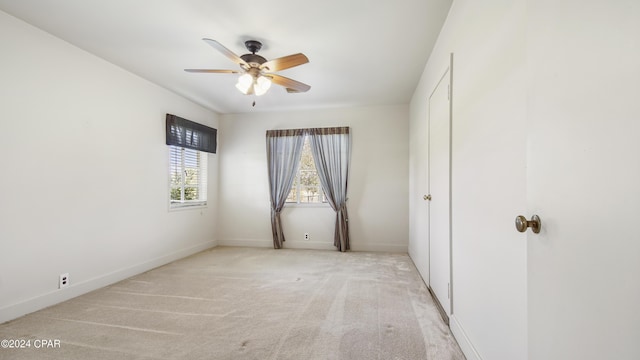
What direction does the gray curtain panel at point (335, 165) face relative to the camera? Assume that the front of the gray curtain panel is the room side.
toward the camera

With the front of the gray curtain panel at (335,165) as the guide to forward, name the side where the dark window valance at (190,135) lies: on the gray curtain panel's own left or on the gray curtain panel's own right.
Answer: on the gray curtain panel's own right

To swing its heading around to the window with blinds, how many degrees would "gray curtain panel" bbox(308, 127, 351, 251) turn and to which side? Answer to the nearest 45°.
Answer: approximately 90° to its right

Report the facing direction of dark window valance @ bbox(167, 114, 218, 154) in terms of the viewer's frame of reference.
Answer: facing the viewer and to the right of the viewer

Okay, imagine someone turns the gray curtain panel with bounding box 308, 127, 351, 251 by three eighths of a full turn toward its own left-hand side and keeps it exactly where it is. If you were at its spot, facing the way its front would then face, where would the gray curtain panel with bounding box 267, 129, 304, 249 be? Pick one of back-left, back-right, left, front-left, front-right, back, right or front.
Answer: back-left

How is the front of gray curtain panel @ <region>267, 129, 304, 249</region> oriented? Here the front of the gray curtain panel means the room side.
toward the camera

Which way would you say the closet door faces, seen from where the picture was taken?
facing to the left of the viewer

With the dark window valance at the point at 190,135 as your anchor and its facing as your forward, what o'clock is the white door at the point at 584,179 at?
The white door is roughly at 1 o'clock from the dark window valance.

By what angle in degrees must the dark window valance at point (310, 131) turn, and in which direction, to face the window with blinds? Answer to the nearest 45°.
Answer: approximately 90° to its right

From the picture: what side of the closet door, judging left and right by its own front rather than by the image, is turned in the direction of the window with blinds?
front

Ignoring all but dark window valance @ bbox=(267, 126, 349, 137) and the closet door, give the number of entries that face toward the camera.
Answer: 1
